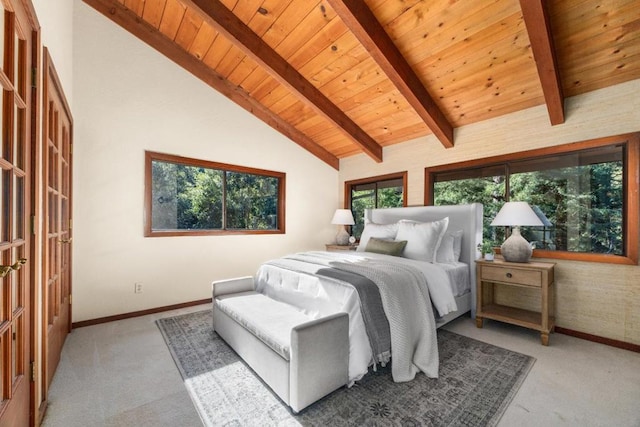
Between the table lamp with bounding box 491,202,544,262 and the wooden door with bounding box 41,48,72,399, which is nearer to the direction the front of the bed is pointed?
the wooden door

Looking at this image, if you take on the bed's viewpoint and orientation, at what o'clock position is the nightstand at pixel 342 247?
The nightstand is roughly at 4 o'clock from the bed.

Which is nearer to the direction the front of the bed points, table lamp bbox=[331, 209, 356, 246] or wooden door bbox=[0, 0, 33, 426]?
the wooden door

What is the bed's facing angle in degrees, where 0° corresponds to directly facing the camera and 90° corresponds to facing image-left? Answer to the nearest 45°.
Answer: approximately 45°

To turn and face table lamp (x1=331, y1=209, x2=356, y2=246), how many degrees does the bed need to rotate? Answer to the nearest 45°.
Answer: approximately 135° to its right

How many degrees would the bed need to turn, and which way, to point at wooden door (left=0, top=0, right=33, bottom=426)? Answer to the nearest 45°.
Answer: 0° — it already faces it

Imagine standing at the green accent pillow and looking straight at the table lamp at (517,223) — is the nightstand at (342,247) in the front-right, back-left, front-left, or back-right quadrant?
back-left

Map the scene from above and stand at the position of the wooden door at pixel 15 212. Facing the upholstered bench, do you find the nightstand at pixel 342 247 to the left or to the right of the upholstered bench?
left
